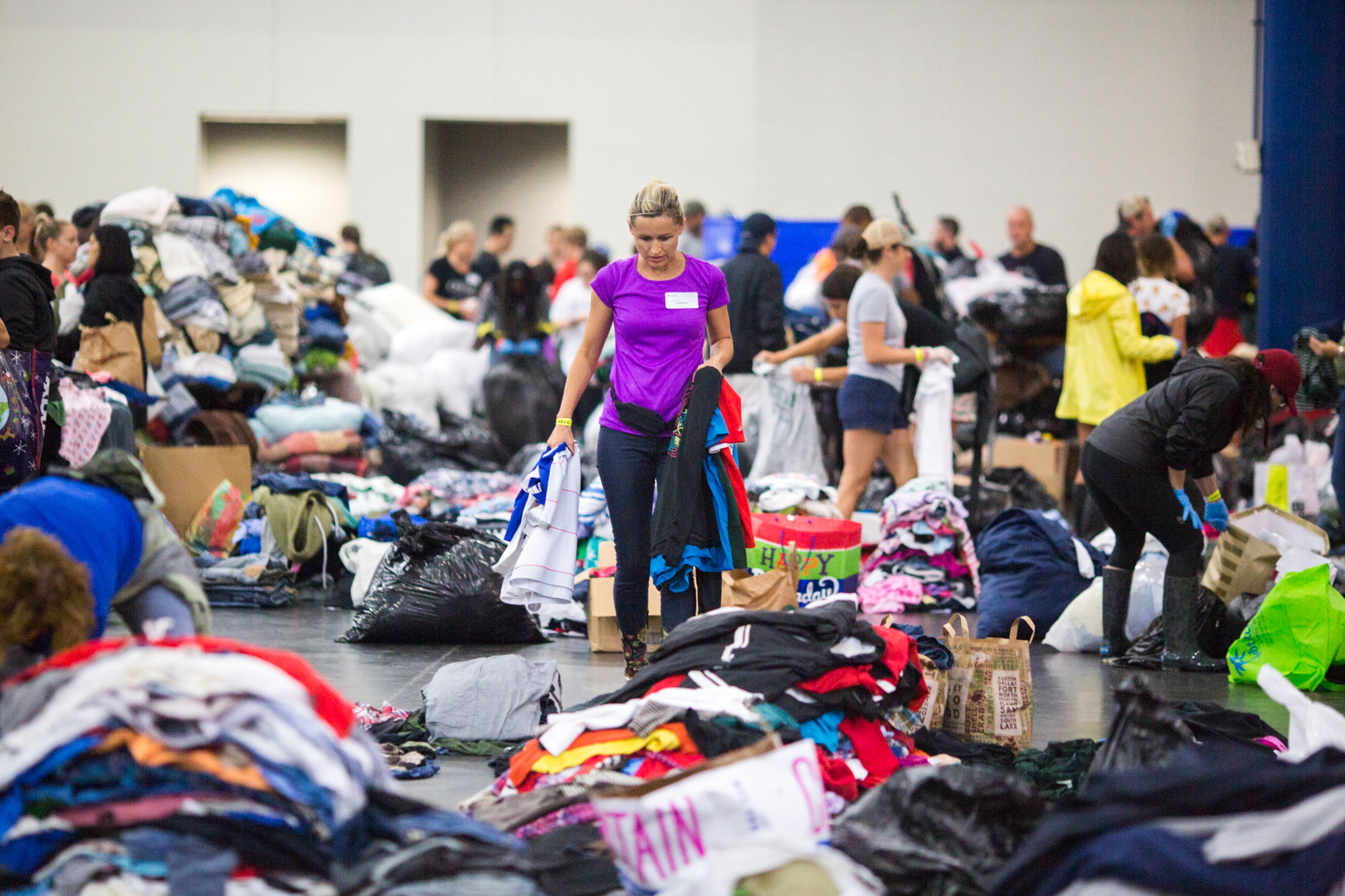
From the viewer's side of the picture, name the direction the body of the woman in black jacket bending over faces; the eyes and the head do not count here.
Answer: to the viewer's right

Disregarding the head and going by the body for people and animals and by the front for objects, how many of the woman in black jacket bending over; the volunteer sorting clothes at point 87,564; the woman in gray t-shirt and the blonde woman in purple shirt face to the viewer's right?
2

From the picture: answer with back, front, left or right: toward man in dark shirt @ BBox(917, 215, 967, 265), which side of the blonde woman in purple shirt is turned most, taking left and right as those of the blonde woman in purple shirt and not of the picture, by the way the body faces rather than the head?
back

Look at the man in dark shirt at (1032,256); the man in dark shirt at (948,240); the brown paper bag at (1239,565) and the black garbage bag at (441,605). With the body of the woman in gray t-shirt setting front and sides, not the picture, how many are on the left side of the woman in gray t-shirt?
2

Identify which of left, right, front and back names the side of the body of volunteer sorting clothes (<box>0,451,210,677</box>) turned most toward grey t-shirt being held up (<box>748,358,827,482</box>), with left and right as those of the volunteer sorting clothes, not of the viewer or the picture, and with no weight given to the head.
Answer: back

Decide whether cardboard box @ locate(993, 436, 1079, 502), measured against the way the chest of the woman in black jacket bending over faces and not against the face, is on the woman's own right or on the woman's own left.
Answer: on the woman's own left

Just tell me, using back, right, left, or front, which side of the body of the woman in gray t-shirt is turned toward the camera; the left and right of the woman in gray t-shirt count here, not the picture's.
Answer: right

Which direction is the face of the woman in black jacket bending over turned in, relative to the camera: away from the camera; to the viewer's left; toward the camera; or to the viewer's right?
to the viewer's right

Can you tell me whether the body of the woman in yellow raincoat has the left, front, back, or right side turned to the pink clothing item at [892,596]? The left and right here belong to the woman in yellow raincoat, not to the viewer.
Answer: back
